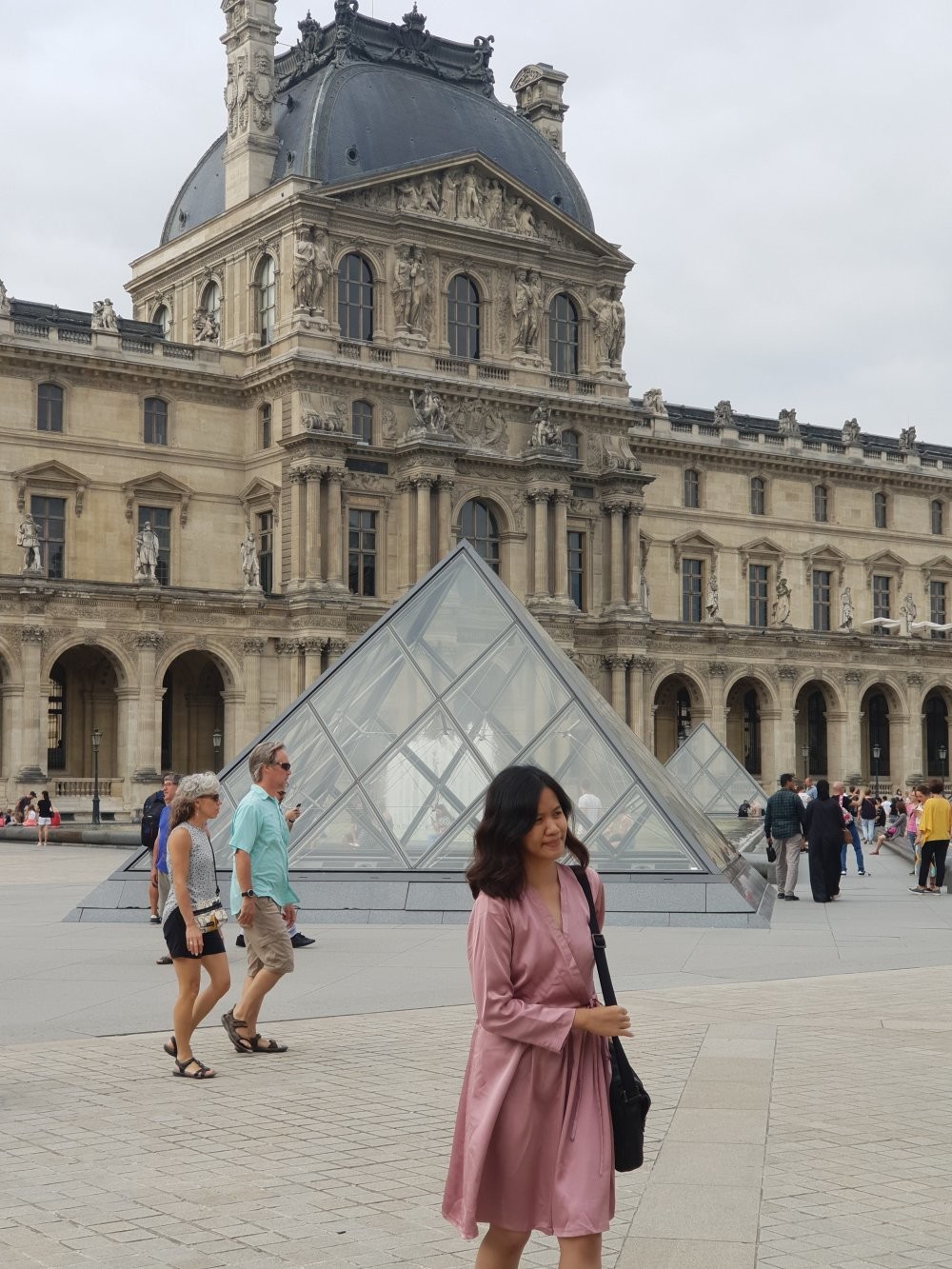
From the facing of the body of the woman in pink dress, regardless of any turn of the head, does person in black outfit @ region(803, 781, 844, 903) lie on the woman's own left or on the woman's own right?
on the woman's own left

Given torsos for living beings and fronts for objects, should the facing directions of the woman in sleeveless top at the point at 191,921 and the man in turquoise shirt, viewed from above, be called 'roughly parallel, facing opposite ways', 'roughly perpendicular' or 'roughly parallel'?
roughly parallel

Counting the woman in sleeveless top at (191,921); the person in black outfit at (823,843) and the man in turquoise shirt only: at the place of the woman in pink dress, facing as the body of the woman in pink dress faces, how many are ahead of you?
0

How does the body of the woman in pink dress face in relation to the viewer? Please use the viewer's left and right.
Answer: facing the viewer and to the right of the viewer

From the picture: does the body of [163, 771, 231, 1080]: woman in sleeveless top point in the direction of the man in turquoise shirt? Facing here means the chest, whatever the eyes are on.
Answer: no

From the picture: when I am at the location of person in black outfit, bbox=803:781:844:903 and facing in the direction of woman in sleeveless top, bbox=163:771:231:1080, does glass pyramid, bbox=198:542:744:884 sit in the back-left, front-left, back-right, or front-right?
front-right

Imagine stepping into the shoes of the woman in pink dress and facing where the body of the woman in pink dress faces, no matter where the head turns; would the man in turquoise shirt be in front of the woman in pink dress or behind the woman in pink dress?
behind

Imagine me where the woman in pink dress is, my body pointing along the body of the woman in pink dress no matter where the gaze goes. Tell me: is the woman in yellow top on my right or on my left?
on my left

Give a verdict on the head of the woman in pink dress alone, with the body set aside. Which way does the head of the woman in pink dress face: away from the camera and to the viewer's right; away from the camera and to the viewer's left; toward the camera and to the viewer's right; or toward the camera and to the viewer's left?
toward the camera and to the viewer's right

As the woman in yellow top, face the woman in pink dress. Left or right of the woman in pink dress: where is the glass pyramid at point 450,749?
right
